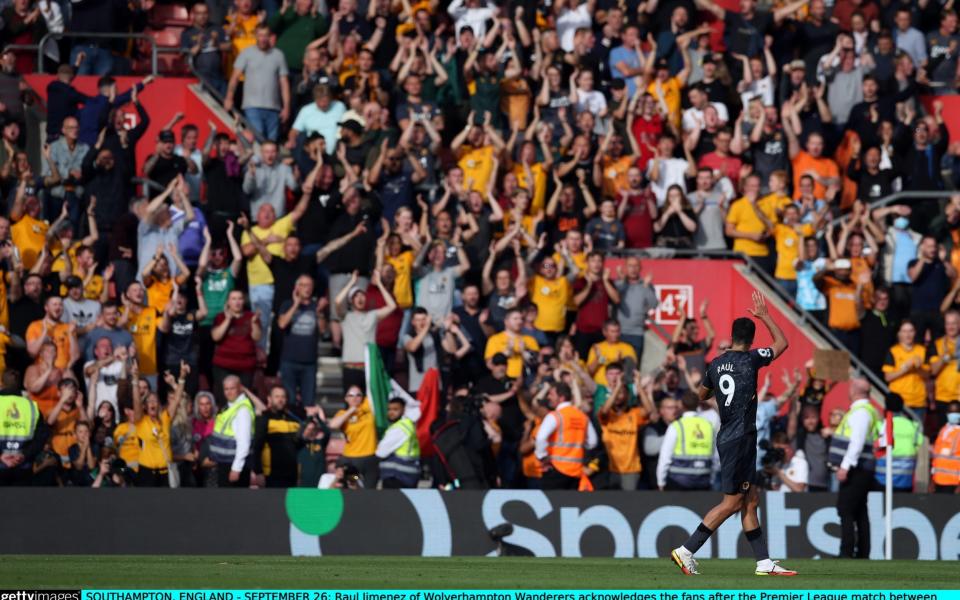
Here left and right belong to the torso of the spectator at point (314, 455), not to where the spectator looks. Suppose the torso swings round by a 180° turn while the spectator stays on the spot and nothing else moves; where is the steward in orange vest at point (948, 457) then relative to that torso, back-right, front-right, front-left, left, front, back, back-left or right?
right

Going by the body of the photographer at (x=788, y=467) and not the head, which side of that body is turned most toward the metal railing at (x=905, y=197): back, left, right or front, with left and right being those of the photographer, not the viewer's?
back

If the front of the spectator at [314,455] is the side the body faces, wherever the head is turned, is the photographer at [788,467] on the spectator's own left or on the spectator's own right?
on the spectator's own left

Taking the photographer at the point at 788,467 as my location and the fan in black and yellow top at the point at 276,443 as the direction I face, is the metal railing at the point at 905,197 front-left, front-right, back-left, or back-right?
back-right

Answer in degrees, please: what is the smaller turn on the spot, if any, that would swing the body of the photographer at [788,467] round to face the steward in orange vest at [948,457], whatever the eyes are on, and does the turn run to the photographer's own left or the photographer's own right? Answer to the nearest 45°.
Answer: approximately 135° to the photographer's own left

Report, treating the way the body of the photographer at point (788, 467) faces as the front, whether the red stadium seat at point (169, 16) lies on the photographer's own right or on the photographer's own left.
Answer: on the photographer's own right

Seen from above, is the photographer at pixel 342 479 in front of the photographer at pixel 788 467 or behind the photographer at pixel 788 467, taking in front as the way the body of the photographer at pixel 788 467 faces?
in front

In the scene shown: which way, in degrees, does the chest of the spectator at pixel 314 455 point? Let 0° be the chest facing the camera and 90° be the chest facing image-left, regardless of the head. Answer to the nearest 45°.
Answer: approximately 0°

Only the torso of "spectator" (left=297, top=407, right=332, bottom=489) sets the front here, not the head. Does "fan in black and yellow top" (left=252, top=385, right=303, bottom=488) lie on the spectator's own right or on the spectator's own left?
on the spectator's own right

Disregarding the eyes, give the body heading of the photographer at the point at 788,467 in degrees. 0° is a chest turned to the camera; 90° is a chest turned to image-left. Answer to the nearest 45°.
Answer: approximately 45°

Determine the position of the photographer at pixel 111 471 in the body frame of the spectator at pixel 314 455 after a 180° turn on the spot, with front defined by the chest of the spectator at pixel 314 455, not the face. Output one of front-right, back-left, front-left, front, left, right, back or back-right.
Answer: left
